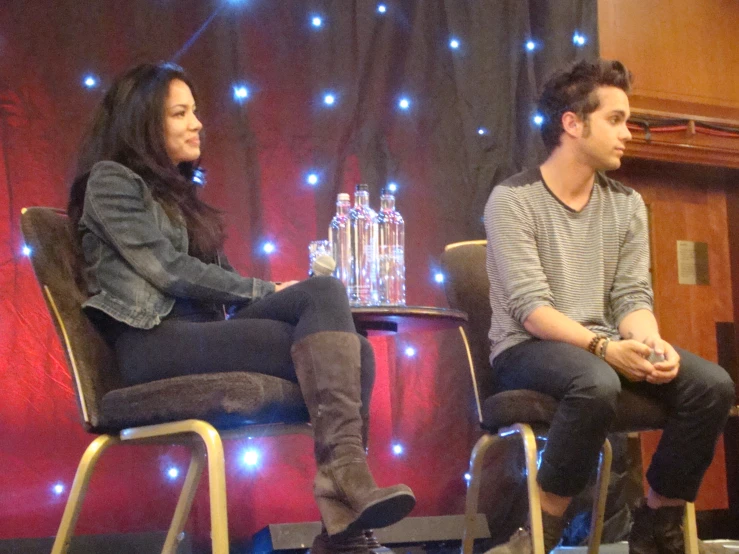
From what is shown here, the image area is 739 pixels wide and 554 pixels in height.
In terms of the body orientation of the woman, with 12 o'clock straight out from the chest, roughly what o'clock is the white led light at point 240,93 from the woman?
The white led light is roughly at 9 o'clock from the woman.

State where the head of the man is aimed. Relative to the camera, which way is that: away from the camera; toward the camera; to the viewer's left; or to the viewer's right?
to the viewer's right

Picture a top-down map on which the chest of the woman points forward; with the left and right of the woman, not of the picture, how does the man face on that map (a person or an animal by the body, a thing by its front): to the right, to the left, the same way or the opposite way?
to the right

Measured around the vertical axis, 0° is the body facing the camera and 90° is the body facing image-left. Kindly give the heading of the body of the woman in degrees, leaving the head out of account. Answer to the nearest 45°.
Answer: approximately 270°

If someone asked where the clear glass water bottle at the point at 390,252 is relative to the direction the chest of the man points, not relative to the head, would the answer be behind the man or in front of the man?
behind

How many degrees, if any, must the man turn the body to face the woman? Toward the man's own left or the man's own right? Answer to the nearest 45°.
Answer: approximately 90° to the man's own right

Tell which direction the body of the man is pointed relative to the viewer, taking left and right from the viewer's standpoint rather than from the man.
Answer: facing the viewer and to the right of the viewer

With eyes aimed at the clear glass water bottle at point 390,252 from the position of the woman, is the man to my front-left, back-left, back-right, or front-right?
front-right

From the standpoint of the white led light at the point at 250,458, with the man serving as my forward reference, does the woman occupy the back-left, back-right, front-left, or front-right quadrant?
front-right

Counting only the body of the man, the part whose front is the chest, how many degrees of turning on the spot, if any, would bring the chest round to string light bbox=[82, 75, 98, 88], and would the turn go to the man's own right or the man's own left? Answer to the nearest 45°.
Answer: approximately 135° to the man's own right

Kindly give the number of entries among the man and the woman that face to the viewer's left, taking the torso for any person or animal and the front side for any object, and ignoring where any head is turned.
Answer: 0
